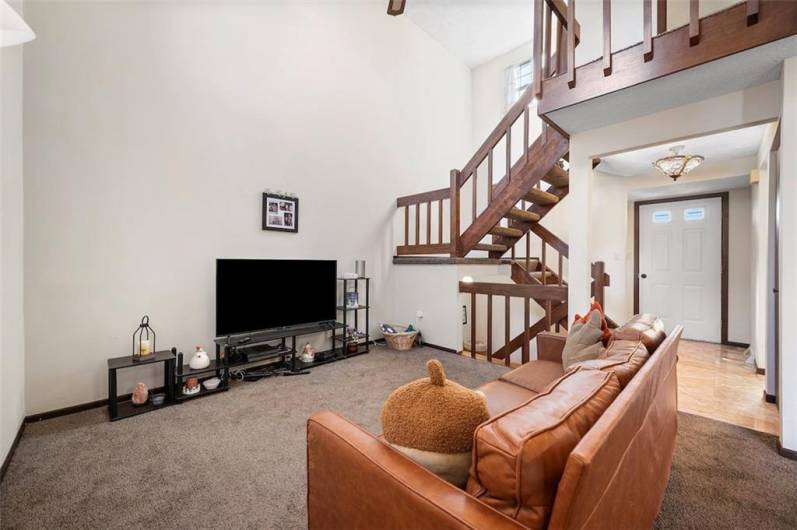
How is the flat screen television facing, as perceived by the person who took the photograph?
facing the viewer and to the right of the viewer

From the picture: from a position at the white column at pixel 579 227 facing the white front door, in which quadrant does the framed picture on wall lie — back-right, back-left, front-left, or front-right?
back-left

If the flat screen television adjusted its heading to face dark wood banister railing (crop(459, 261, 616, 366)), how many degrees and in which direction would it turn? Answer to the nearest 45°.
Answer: approximately 45° to its left

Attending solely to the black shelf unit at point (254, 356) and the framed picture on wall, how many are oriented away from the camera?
0

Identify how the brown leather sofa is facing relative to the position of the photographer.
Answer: facing away from the viewer and to the left of the viewer

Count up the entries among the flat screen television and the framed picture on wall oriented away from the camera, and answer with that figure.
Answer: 0

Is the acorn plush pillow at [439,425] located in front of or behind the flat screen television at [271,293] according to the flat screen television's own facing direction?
in front

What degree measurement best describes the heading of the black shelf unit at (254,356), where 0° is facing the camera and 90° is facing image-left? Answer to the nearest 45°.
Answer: approximately 315°

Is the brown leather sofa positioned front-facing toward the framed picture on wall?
yes

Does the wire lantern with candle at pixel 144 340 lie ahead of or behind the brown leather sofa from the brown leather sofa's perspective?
ahead

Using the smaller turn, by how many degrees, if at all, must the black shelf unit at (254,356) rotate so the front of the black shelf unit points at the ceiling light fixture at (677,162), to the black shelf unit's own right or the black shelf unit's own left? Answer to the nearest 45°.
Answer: approximately 45° to the black shelf unit's own left
